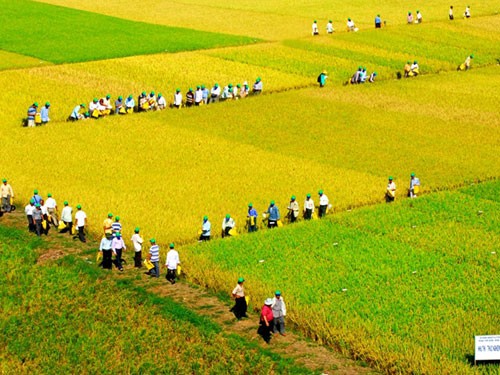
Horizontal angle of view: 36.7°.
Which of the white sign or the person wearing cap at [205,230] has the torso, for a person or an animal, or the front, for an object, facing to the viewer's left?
the person wearing cap

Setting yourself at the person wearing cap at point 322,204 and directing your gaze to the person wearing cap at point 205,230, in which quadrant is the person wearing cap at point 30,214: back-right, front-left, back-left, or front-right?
front-right

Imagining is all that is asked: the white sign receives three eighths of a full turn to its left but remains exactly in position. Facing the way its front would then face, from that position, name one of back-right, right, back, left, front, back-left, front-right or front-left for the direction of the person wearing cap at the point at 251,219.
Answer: left

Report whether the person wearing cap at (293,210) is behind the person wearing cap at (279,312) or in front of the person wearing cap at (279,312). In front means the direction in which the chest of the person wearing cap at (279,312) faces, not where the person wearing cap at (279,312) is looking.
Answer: behind

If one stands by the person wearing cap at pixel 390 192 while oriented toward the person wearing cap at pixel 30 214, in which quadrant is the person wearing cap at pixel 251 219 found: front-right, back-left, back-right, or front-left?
front-left

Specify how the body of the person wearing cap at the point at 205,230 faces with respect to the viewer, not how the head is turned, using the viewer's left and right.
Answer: facing to the left of the viewer

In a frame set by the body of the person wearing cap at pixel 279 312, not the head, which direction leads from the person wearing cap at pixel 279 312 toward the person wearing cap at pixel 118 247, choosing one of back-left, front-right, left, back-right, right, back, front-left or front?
back-right

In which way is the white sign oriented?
toward the camera

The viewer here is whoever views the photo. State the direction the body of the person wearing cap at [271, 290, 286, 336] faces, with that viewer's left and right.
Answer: facing the viewer

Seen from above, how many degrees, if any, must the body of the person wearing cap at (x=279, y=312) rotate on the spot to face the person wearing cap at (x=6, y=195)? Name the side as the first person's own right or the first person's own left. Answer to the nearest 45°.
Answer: approximately 135° to the first person's own right
